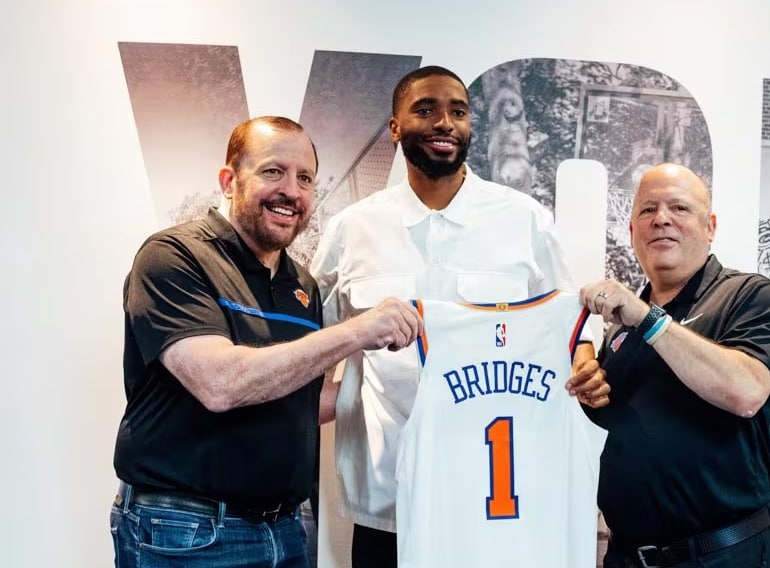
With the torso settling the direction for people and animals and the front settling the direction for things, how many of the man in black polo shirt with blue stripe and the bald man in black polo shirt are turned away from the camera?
0

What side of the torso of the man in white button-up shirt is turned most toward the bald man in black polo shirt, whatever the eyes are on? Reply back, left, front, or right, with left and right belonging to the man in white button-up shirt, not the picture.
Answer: left

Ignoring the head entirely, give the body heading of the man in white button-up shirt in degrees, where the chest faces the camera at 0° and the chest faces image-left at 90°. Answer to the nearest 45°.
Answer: approximately 0°

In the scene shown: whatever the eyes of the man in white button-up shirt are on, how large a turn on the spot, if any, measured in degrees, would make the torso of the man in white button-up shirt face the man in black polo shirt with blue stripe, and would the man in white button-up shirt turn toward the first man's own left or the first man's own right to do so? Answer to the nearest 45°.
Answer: approximately 45° to the first man's own right

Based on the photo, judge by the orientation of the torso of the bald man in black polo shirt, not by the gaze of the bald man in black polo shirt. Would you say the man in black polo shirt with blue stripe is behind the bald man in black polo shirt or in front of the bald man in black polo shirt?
in front

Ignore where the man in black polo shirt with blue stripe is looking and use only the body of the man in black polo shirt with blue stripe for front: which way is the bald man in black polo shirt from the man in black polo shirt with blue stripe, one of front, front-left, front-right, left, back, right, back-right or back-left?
front-left

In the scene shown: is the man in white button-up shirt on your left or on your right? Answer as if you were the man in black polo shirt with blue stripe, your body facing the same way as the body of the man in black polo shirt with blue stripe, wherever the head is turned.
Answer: on your left

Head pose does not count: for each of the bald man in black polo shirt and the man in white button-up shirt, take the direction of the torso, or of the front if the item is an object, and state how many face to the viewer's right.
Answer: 0
